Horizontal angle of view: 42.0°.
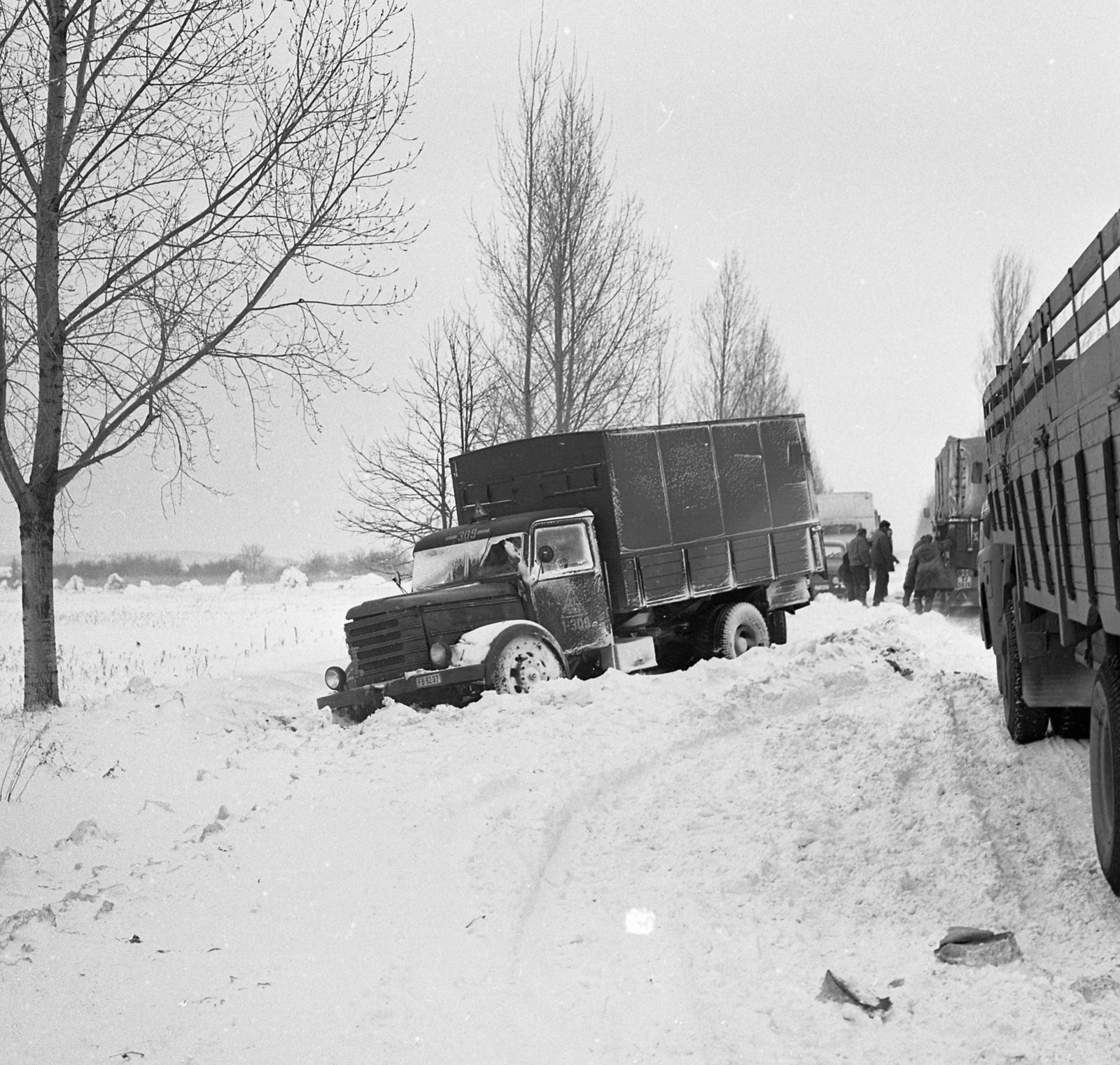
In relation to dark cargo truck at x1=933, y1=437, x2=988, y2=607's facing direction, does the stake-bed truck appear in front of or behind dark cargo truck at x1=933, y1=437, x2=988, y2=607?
behind

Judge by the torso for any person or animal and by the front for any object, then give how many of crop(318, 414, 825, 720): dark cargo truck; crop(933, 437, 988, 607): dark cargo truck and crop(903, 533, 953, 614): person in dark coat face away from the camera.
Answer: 2

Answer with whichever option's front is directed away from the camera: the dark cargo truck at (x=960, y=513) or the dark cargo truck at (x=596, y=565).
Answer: the dark cargo truck at (x=960, y=513)

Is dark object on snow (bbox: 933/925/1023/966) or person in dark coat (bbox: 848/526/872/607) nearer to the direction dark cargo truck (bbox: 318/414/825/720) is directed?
the dark object on snow

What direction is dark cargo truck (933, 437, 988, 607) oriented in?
away from the camera

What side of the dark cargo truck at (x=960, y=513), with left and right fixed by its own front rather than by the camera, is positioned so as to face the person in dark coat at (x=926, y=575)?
back

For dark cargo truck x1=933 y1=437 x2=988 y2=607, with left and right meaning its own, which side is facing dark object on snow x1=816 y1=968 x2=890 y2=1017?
back

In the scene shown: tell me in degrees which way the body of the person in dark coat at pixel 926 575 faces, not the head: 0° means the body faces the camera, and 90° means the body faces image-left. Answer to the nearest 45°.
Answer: approximately 180°

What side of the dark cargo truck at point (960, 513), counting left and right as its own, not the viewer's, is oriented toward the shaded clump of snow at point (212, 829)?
back

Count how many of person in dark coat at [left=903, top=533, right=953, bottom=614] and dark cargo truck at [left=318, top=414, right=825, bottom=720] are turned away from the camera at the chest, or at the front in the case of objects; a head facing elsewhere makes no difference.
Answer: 1

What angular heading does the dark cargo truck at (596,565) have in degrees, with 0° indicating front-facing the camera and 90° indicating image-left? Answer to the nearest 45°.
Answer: approximately 45°

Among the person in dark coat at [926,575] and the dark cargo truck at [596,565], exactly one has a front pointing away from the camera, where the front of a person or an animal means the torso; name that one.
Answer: the person in dark coat

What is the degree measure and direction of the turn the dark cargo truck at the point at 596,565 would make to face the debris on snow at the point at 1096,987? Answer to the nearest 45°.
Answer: approximately 45° to its left
